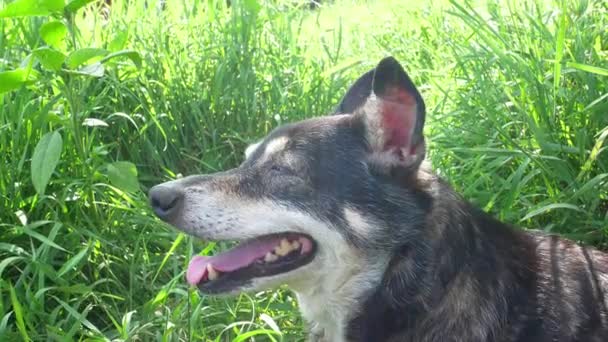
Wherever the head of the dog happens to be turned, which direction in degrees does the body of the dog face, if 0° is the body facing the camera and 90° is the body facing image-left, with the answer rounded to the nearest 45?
approximately 90°
